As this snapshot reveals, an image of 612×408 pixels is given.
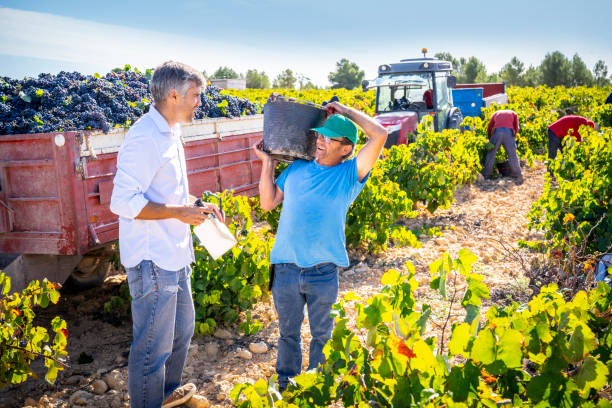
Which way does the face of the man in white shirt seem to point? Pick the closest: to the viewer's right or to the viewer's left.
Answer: to the viewer's right

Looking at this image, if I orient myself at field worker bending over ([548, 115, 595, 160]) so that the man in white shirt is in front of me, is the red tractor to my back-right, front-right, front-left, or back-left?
back-right

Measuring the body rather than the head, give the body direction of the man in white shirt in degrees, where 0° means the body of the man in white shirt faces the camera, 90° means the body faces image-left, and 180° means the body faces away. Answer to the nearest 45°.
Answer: approximately 270°

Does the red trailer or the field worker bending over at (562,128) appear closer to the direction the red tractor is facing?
the red trailer

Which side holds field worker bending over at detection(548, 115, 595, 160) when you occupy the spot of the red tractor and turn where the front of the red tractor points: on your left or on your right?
on your left

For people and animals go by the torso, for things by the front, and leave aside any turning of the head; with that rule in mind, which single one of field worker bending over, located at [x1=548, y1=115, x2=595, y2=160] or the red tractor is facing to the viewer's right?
the field worker bending over

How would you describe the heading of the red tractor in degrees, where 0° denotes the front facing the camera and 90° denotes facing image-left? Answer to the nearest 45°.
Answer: approximately 45°
